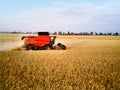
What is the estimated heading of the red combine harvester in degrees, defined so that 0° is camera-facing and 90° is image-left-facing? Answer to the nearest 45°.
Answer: approximately 270°
